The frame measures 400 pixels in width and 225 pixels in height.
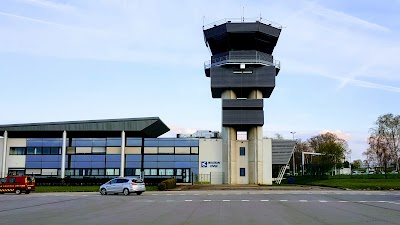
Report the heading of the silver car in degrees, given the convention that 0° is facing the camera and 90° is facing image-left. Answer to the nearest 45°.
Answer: approximately 135°
